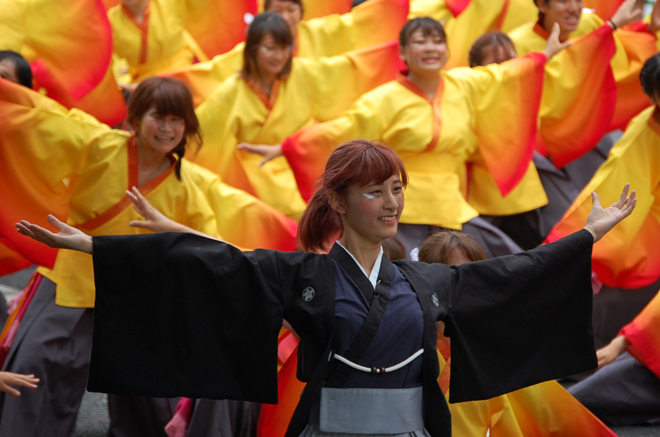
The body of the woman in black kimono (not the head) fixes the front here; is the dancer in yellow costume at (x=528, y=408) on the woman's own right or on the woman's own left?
on the woman's own left

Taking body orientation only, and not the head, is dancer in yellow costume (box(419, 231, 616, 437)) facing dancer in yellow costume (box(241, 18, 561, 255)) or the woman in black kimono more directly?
the woman in black kimono

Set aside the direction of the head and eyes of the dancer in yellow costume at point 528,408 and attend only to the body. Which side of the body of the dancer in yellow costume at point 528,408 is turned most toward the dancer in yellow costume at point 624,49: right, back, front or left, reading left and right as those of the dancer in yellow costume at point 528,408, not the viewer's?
back

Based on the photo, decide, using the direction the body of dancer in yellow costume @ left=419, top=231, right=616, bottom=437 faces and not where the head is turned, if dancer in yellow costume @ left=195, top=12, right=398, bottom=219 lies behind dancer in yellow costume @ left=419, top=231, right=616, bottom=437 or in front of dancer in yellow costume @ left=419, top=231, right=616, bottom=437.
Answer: behind

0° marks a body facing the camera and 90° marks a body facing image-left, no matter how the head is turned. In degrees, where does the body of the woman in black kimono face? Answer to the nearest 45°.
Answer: approximately 315°

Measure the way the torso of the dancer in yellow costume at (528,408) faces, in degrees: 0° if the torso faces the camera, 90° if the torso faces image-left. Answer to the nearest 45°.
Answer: approximately 0°

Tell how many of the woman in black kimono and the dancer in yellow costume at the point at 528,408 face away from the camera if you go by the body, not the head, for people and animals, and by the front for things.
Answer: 0

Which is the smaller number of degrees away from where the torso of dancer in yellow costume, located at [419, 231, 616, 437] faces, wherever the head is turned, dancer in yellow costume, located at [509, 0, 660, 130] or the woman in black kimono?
the woman in black kimono

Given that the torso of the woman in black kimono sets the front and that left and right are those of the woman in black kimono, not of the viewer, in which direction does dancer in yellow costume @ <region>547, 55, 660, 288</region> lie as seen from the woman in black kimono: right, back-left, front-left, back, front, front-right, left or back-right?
left

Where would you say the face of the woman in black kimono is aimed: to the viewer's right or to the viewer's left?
to the viewer's right

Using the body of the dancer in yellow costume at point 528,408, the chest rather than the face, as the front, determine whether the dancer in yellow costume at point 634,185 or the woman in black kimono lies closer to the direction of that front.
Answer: the woman in black kimono

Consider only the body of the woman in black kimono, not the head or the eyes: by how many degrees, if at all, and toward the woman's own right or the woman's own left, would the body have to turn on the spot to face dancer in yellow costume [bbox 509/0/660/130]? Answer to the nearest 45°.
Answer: approximately 90° to the woman's own left

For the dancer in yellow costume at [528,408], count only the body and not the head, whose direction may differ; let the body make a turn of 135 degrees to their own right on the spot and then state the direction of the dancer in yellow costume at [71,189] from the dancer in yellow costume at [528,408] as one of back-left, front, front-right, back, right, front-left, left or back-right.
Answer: front-left
